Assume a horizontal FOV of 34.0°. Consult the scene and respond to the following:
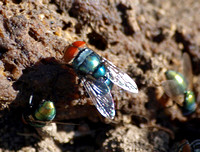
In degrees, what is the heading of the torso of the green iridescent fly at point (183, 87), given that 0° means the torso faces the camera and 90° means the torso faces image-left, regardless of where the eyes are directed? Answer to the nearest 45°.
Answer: approximately 315°

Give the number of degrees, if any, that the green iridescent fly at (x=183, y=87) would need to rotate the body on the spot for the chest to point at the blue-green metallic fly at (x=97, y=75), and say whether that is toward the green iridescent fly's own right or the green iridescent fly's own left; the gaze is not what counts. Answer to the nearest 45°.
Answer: approximately 90° to the green iridescent fly's own right

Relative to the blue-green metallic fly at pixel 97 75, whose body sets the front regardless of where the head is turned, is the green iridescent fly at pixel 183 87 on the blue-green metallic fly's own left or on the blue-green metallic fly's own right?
on the blue-green metallic fly's own right

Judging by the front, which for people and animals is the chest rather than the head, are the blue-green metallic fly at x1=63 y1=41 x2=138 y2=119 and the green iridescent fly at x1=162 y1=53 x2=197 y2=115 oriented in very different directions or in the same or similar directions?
very different directions

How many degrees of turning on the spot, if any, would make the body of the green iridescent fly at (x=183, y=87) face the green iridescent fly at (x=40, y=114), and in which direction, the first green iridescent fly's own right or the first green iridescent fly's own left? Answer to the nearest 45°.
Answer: approximately 90° to the first green iridescent fly's own right

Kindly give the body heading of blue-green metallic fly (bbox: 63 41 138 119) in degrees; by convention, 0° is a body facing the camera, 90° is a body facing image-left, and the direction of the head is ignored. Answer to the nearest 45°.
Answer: approximately 135°
